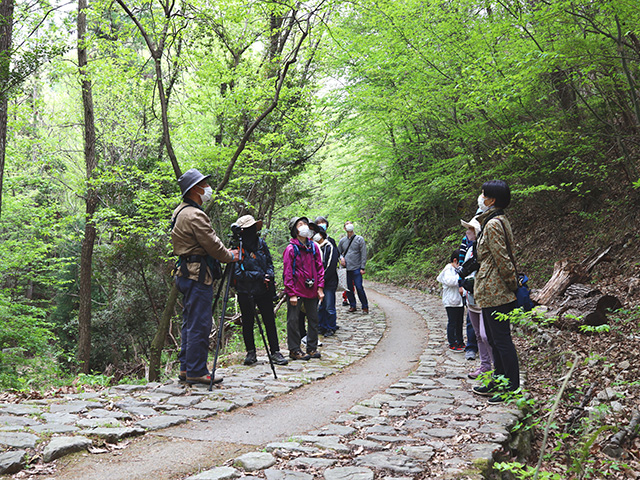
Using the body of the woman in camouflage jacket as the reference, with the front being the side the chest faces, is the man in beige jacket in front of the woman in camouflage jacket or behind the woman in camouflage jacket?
in front

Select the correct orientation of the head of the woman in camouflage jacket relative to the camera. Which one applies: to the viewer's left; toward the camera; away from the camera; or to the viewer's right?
to the viewer's left

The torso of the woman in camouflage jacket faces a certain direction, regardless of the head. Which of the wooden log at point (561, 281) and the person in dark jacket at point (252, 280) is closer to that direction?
the person in dark jacket

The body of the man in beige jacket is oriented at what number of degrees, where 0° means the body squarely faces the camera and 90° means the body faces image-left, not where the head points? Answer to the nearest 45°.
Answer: approximately 270°

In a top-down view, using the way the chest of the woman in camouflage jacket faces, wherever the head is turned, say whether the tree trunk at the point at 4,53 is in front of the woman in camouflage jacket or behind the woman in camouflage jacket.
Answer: in front

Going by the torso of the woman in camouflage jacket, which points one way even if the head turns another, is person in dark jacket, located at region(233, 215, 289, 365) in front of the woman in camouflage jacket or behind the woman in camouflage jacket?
in front

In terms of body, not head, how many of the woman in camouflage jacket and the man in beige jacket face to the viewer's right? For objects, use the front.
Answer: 1

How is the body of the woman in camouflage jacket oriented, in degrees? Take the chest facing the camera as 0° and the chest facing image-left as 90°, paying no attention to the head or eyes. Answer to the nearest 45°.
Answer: approximately 90°
